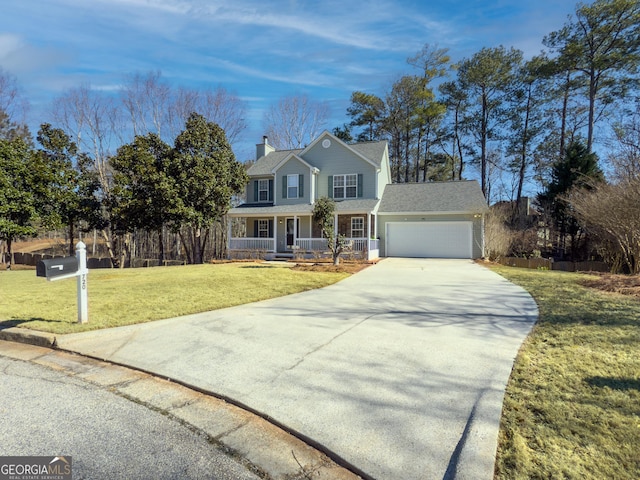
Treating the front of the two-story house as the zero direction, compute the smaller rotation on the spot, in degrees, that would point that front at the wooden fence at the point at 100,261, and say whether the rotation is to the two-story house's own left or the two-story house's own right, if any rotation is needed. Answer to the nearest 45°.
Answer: approximately 90° to the two-story house's own right

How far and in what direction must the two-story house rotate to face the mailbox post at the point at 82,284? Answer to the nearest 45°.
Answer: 0° — it already faces it

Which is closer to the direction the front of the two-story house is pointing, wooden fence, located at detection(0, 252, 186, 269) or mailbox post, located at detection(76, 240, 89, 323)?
the mailbox post

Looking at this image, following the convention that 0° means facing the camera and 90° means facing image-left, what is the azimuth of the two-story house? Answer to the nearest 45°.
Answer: approximately 0°

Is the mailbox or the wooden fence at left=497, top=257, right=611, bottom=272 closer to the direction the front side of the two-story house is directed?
the mailbox

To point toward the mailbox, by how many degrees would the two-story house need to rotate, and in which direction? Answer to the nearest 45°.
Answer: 0° — it already faces it

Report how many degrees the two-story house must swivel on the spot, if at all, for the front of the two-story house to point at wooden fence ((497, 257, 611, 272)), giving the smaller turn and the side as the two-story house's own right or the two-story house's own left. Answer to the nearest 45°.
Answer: approximately 45° to the two-story house's own left

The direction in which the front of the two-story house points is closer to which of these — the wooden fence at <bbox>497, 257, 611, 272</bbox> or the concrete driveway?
the concrete driveway

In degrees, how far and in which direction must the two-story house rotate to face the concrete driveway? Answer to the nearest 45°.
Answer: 0° — it already faces it

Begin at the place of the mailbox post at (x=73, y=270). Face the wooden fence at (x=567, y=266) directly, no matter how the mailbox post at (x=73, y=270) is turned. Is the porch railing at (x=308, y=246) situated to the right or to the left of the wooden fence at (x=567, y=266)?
left
